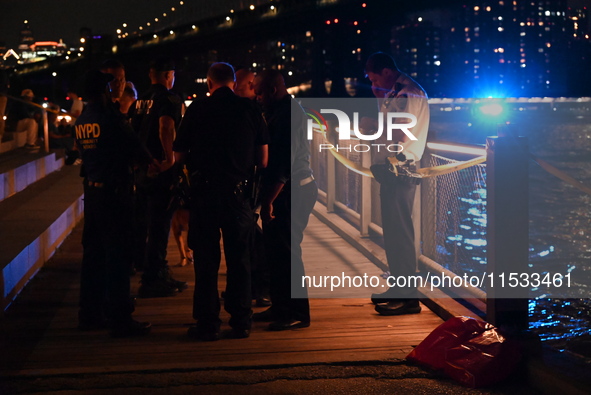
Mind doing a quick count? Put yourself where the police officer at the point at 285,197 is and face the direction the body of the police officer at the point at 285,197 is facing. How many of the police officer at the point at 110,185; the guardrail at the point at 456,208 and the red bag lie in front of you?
1

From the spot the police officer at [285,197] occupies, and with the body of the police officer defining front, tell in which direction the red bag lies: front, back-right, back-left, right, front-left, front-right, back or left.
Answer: back-left

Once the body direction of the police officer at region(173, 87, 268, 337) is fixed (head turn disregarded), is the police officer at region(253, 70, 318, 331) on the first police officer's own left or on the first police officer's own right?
on the first police officer's own right

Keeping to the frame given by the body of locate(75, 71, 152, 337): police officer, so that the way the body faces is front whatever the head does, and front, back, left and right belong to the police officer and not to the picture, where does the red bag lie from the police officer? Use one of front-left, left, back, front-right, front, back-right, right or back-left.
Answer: right

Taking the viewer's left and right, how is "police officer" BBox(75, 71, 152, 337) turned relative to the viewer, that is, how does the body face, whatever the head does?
facing away from the viewer and to the right of the viewer

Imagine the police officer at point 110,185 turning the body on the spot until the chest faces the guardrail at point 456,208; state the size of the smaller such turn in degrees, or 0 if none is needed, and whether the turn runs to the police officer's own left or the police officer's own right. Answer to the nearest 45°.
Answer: approximately 45° to the police officer's own right

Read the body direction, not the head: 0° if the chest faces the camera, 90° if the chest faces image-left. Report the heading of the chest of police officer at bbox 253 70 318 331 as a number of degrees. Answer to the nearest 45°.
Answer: approximately 90°

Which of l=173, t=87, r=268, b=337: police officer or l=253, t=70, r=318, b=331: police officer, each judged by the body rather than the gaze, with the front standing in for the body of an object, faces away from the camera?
l=173, t=87, r=268, b=337: police officer

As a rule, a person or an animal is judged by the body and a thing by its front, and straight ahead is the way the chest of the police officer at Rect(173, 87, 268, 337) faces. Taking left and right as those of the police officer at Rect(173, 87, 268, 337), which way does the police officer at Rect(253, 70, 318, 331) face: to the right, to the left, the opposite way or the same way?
to the left

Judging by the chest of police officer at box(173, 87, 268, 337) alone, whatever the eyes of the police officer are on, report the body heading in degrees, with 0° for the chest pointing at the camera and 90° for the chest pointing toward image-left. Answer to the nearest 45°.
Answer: approximately 180°

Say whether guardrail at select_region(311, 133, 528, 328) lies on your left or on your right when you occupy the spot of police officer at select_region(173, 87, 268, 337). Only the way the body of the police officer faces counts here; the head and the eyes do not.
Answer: on your right
